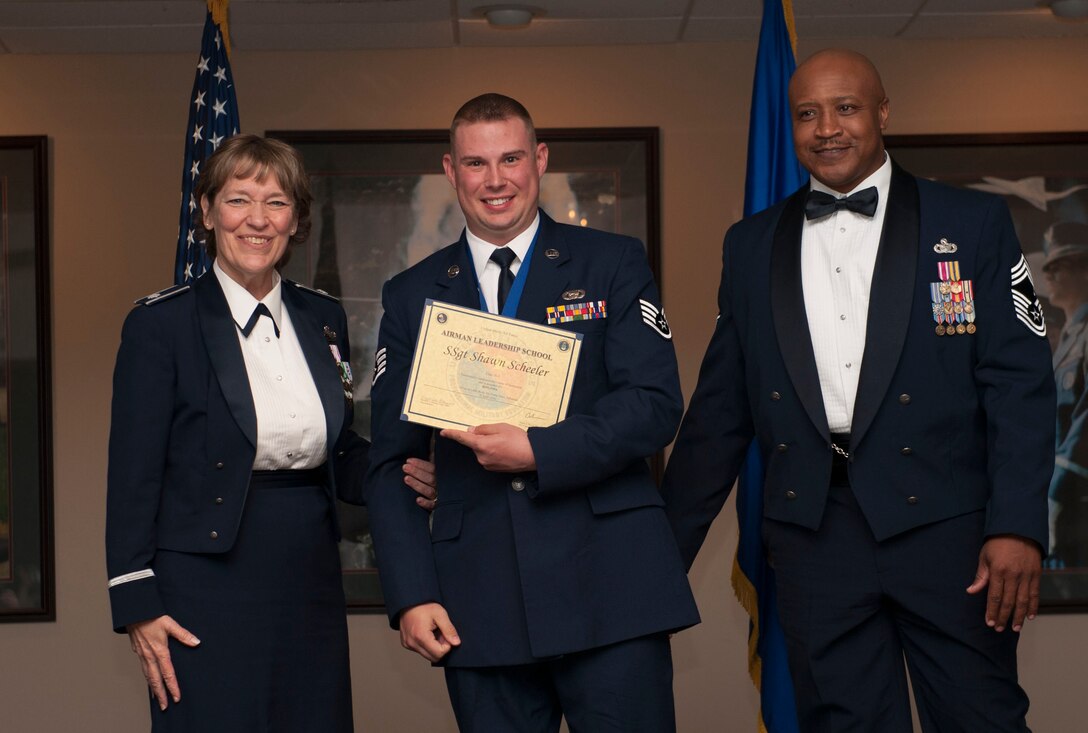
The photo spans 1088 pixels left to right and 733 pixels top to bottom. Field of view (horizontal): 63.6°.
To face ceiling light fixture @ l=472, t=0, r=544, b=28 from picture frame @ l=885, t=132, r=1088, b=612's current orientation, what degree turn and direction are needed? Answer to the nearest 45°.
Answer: approximately 45° to its right

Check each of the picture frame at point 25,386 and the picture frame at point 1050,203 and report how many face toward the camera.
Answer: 2

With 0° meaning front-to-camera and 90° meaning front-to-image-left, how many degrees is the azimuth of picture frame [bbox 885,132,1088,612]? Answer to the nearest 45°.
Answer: approximately 0°

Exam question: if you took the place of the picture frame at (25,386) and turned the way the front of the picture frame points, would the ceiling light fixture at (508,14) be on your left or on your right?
on your left

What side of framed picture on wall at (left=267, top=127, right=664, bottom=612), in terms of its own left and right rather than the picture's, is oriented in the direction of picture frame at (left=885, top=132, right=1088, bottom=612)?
left

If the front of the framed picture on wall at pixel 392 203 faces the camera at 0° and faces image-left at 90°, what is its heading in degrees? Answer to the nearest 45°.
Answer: approximately 0°
